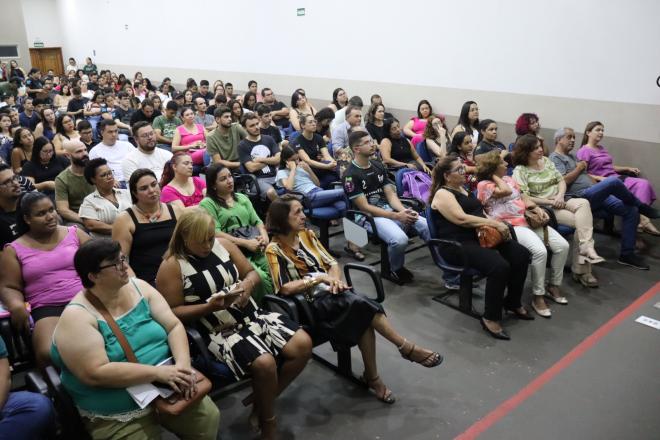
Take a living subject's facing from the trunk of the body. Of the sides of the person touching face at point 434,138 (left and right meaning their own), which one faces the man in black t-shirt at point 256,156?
right

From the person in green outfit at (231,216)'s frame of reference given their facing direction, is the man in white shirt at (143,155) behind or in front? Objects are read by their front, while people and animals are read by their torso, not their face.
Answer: behind

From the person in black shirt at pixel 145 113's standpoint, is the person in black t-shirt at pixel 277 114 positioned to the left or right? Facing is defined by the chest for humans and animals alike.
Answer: on their left

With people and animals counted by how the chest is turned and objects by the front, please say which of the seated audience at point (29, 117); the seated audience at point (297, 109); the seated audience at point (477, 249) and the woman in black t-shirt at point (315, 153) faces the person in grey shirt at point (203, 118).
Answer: the seated audience at point (29, 117)

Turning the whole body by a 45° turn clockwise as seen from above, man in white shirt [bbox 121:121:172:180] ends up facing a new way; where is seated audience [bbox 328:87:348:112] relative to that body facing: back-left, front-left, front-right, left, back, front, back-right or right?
back-left

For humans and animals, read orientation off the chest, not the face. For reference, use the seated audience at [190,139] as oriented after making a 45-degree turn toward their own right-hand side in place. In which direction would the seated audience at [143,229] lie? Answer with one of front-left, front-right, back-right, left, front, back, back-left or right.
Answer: front

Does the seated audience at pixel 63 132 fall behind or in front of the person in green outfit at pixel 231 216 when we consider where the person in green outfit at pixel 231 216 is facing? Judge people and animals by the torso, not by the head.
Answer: behind

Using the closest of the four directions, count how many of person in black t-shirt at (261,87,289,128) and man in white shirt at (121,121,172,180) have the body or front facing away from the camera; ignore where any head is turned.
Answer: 0

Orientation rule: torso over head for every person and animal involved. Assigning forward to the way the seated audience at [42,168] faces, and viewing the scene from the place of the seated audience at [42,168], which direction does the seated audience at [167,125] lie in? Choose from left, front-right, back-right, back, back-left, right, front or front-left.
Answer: left

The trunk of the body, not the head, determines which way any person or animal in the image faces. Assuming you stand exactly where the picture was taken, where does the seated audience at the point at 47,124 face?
facing the viewer and to the right of the viewer

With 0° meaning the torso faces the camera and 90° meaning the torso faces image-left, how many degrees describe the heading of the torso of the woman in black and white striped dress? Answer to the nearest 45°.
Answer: approximately 315°
